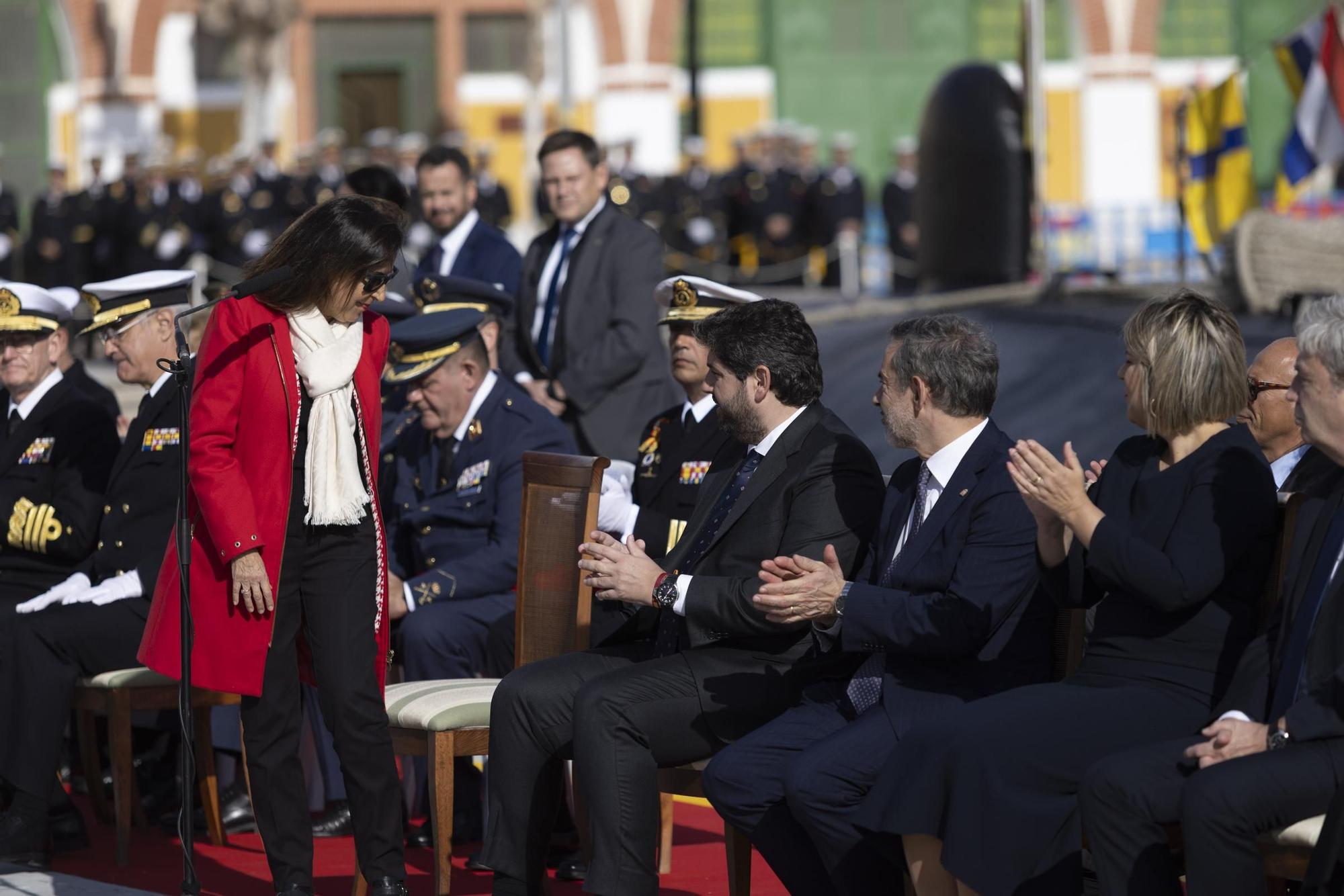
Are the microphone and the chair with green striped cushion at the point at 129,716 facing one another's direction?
no

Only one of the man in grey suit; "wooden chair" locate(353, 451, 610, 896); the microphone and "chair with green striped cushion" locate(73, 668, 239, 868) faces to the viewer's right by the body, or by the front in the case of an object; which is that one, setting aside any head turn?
the microphone

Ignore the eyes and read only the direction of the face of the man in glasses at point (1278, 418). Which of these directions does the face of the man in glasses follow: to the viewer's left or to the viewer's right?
to the viewer's left

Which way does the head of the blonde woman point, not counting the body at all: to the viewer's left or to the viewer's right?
to the viewer's left

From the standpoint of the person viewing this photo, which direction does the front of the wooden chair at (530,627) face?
facing the viewer and to the left of the viewer

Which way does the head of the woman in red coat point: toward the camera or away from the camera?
toward the camera

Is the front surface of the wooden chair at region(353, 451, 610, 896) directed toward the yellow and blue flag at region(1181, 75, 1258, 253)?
no

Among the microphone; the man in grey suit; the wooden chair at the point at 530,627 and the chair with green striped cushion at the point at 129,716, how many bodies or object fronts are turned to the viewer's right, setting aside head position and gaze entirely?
1

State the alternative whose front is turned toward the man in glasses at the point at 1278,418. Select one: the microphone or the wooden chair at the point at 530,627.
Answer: the microphone

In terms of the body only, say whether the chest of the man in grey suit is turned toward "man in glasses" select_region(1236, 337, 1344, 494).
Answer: no

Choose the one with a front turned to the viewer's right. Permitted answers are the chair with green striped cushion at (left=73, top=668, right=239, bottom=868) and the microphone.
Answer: the microphone

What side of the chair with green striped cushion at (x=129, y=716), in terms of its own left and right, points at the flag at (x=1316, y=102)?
back

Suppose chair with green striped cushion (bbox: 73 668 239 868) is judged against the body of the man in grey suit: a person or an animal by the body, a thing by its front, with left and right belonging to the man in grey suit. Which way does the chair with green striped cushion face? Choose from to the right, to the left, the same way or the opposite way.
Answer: the same way

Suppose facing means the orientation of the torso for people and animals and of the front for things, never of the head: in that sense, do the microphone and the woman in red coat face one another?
no

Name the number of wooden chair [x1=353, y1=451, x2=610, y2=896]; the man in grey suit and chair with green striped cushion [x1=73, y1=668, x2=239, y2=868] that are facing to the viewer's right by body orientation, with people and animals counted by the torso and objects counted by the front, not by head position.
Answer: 0

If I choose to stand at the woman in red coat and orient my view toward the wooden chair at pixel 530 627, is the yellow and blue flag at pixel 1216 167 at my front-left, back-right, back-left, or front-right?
front-left

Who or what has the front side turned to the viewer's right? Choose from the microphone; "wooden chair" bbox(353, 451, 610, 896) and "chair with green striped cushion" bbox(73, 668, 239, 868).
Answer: the microphone
